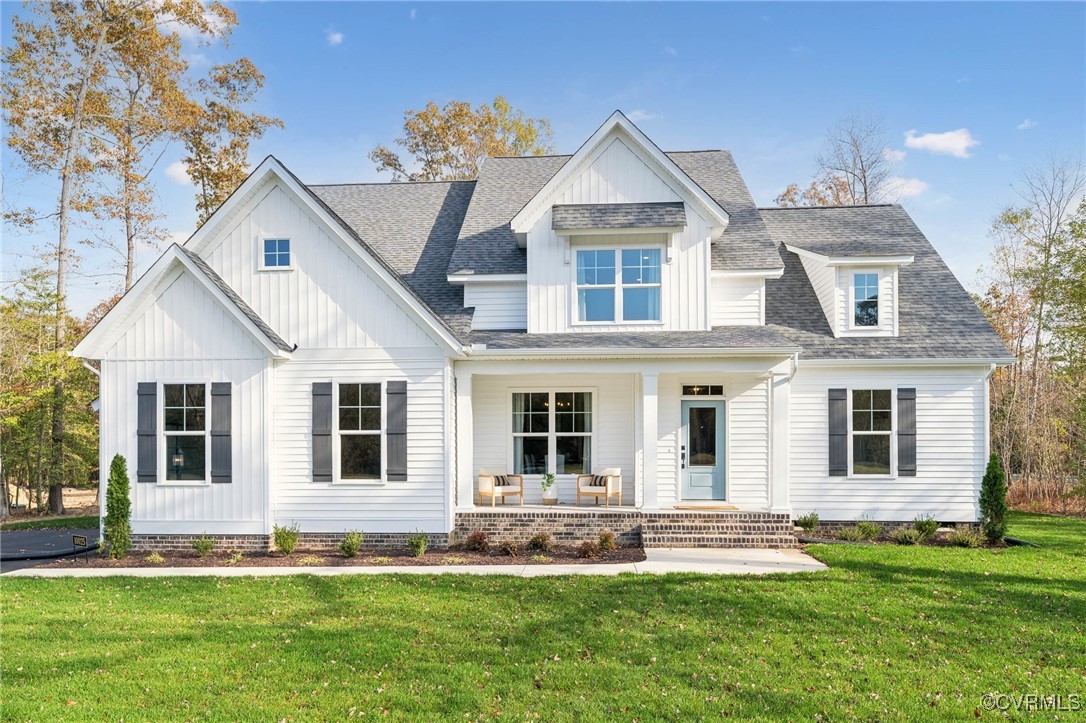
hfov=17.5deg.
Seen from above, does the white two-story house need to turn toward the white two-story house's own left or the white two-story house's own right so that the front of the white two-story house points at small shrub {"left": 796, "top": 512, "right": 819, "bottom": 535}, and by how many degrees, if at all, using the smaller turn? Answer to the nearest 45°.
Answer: approximately 90° to the white two-story house's own left

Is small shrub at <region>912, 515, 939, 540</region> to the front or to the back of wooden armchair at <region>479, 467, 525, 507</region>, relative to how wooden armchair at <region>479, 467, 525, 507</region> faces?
to the front

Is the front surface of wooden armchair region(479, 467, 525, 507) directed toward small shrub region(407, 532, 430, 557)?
no

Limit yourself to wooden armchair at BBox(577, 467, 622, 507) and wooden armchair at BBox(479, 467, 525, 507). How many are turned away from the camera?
0

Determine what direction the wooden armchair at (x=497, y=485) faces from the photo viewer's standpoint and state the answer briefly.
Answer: facing the viewer and to the right of the viewer

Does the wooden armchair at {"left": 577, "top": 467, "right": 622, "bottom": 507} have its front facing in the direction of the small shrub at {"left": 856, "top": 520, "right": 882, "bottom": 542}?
no

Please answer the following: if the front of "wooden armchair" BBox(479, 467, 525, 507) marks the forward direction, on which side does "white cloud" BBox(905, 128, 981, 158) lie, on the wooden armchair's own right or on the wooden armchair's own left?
on the wooden armchair's own left

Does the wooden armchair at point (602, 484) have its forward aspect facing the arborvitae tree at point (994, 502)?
no

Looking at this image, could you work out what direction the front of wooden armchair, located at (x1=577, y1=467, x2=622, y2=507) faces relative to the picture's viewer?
facing the viewer and to the left of the viewer

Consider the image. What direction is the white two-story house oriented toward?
toward the camera
